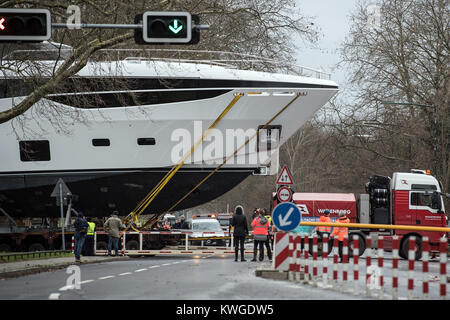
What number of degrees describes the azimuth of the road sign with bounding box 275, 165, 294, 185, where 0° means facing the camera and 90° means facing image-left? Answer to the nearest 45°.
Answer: approximately 0°

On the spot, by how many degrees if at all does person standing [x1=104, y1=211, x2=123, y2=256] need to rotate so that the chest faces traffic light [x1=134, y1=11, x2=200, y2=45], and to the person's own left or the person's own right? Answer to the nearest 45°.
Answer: approximately 180°

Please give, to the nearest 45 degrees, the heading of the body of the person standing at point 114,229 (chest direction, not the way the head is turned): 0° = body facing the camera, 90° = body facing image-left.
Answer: approximately 180°

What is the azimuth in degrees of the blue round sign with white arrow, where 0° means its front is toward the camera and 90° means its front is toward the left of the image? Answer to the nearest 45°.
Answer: approximately 0°

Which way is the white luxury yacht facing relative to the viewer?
to the viewer's right

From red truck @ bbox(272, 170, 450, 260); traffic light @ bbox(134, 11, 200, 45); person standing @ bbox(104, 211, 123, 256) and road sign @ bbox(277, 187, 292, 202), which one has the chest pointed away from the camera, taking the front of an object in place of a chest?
the person standing

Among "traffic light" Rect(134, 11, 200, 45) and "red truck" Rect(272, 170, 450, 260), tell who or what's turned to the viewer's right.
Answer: the red truck

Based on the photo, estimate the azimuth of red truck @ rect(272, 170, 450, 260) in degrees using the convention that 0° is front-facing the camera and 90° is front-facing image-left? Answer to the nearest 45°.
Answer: approximately 270°
